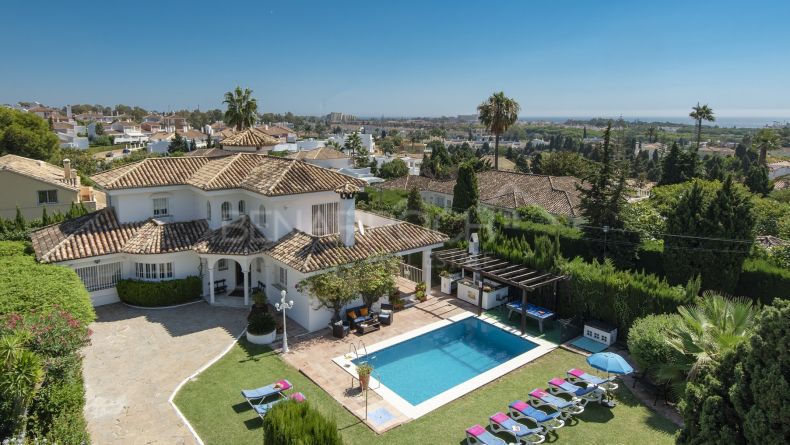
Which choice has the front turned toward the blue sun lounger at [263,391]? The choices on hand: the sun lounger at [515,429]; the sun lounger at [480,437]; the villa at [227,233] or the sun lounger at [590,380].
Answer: the villa

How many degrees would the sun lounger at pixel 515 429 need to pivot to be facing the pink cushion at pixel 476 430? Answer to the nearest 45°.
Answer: approximately 90° to its right

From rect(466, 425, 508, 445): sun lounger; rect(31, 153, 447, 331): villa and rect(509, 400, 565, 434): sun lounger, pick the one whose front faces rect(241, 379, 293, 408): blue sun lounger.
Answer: the villa

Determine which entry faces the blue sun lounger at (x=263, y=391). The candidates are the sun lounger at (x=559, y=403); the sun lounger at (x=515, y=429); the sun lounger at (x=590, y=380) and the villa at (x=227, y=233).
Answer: the villa

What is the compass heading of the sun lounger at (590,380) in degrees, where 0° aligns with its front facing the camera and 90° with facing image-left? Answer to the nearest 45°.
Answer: approximately 315°

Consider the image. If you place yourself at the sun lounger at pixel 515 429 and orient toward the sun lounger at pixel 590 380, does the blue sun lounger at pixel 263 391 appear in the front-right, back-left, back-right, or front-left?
back-left

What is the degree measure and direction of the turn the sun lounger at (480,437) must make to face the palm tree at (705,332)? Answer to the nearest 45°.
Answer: approximately 90° to its left

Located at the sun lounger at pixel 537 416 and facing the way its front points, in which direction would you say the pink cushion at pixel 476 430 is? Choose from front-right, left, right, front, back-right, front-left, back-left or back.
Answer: right

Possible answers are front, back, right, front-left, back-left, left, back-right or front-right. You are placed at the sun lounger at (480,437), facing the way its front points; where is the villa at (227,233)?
back

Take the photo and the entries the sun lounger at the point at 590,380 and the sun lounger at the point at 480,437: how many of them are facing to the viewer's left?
0

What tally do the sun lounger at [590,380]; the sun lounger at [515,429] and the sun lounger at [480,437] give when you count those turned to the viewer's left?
0

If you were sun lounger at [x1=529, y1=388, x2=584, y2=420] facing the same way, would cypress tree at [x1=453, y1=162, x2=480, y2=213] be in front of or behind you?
behind

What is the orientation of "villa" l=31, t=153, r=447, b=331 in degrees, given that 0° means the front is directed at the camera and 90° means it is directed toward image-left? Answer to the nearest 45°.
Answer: approximately 0°

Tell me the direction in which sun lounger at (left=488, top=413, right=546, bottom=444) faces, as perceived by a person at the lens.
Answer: facing the viewer and to the right of the viewer

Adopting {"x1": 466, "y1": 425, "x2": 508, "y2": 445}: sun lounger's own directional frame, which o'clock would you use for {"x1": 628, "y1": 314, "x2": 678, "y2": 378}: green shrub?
The green shrub is roughly at 9 o'clock from the sun lounger.

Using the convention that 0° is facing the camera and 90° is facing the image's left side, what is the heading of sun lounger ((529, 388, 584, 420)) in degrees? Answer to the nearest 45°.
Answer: approximately 315°

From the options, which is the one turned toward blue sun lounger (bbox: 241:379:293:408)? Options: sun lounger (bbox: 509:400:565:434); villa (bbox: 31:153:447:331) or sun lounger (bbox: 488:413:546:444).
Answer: the villa

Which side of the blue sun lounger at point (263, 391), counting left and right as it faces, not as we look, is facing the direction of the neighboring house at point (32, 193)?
right

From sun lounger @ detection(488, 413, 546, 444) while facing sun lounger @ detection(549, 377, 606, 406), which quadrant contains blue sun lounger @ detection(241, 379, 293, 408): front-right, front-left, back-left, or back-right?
back-left

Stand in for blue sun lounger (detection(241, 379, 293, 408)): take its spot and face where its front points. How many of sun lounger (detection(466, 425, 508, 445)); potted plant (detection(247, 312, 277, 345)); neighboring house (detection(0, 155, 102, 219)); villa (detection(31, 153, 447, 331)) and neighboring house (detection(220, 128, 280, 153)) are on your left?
1

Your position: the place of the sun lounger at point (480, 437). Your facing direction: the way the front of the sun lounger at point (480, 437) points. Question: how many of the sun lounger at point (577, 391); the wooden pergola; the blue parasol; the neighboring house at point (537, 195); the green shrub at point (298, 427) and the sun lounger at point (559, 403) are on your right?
1
